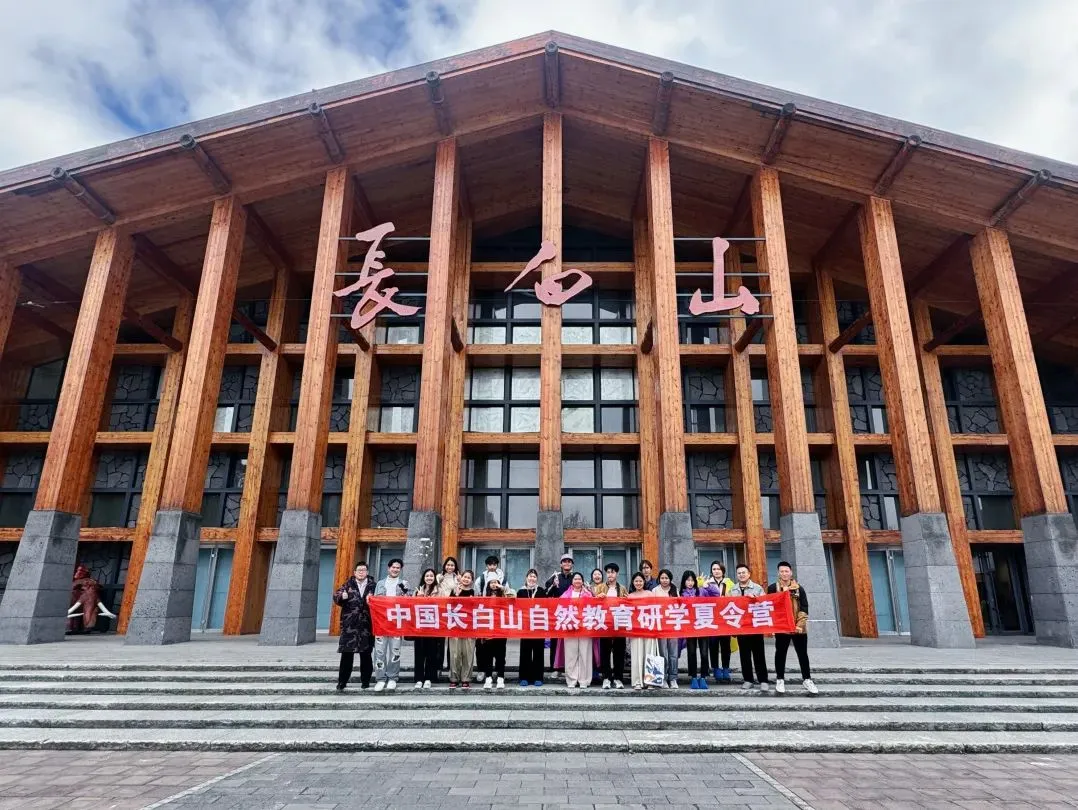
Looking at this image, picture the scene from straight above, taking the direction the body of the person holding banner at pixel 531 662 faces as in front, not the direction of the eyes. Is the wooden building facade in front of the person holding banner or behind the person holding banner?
behind

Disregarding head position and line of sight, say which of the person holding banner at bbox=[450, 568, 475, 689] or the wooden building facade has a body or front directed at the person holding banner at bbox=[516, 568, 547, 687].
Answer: the wooden building facade

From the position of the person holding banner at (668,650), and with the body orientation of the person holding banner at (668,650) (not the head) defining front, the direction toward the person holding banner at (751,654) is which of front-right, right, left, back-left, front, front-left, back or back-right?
left

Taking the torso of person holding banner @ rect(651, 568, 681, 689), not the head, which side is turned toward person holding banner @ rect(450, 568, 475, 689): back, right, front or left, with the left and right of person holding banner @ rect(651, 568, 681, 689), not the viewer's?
right

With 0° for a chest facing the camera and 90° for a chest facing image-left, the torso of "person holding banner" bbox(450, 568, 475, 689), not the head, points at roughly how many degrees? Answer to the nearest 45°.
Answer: approximately 0°

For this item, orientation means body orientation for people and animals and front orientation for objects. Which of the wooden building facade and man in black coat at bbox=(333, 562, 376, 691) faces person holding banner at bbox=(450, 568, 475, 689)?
the wooden building facade

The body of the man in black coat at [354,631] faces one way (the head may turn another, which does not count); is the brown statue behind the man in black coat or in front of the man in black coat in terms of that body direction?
behind

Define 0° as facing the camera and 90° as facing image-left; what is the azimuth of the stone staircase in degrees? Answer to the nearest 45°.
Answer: approximately 0°

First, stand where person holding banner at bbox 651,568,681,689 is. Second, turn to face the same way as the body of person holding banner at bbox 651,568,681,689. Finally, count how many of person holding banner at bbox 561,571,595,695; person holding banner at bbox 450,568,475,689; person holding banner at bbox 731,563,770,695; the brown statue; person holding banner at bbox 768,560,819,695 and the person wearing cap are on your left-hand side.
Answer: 2
